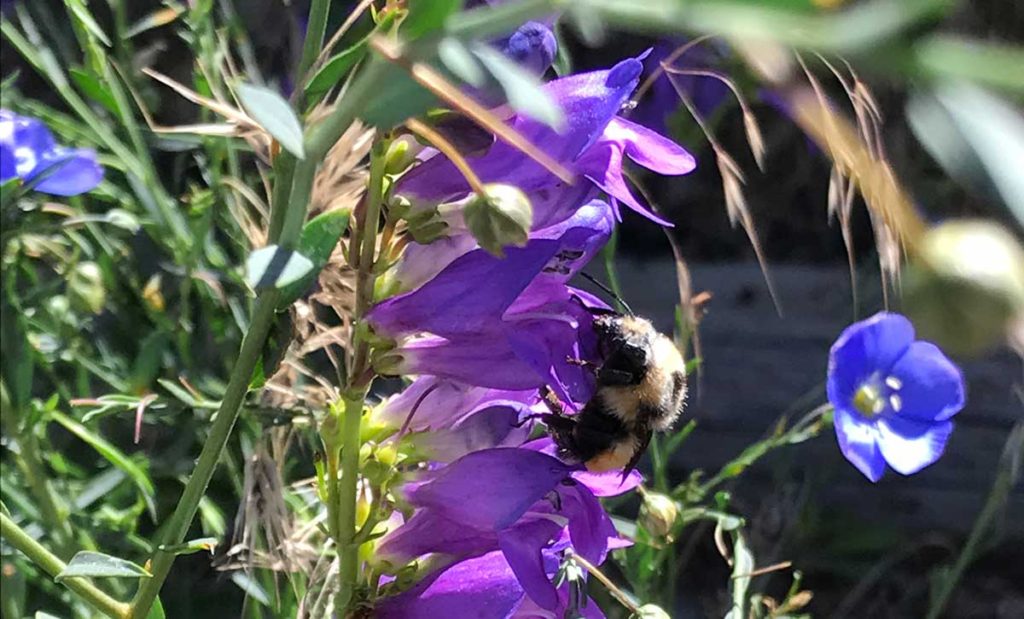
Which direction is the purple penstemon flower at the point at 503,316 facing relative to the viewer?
to the viewer's right

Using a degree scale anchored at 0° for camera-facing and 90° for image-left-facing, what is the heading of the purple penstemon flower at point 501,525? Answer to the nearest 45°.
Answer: approximately 270°

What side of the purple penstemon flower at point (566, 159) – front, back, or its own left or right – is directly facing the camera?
right

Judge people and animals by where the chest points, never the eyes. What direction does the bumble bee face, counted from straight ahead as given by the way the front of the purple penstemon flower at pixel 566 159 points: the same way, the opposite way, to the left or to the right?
the opposite way

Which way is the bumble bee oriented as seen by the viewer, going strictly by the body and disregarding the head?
to the viewer's left

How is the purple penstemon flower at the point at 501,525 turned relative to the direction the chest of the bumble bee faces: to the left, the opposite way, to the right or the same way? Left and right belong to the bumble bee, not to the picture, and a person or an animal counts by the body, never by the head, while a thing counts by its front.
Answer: the opposite way
